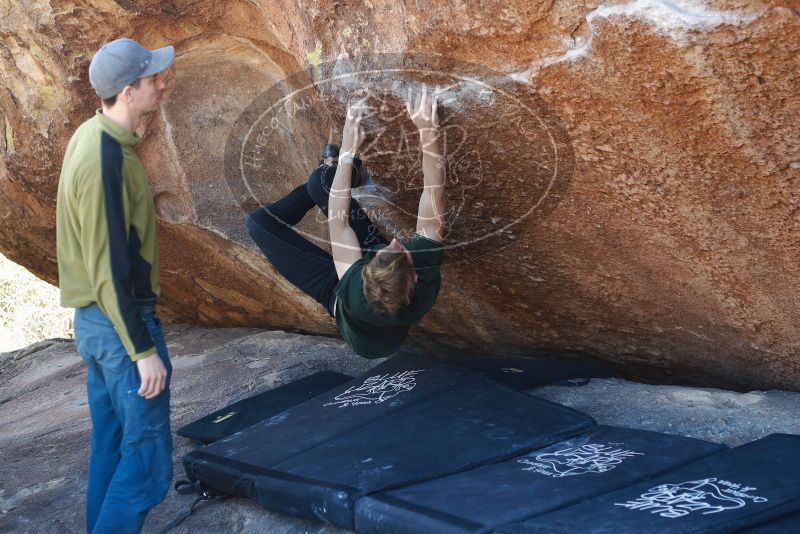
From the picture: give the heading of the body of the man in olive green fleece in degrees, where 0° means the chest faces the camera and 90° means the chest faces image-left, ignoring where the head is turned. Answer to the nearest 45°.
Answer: approximately 270°

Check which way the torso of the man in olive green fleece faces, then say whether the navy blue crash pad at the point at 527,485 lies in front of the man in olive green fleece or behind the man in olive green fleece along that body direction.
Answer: in front

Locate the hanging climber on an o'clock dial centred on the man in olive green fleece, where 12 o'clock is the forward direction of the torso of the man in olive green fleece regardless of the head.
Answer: The hanging climber is roughly at 11 o'clock from the man in olive green fleece.

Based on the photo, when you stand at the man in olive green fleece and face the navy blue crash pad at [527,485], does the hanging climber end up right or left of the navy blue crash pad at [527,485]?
left

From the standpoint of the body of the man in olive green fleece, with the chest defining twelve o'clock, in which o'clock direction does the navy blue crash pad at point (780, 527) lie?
The navy blue crash pad is roughly at 1 o'clock from the man in olive green fleece.

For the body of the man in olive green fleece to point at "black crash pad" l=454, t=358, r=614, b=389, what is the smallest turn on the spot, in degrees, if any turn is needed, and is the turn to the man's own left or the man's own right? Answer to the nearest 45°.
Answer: approximately 45° to the man's own left

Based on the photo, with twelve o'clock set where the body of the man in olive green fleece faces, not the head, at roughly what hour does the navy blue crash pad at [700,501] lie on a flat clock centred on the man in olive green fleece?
The navy blue crash pad is roughly at 1 o'clock from the man in olive green fleece.

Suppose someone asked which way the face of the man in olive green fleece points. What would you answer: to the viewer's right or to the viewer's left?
to the viewer's right

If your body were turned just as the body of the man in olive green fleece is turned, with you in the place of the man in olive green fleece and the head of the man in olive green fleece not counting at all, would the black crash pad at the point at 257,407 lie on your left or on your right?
on your left
